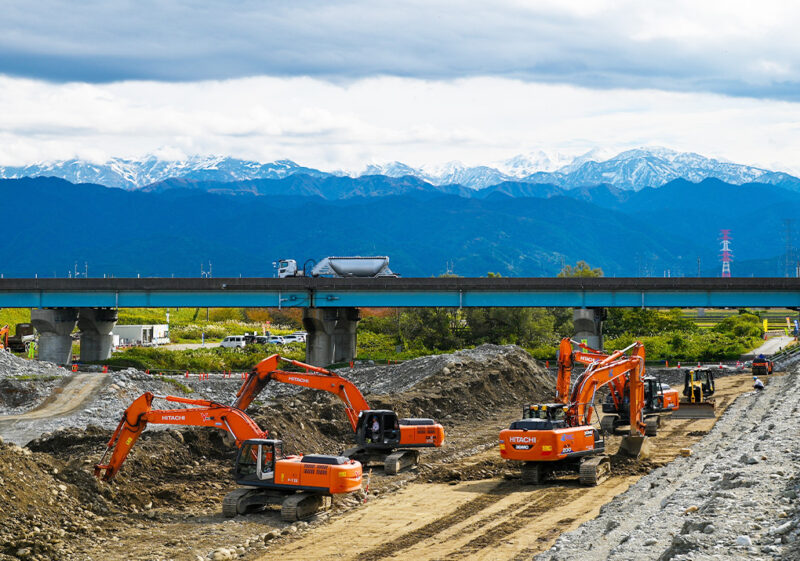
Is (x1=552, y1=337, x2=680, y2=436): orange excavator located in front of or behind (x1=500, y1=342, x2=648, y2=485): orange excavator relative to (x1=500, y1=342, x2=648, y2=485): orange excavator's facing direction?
in front

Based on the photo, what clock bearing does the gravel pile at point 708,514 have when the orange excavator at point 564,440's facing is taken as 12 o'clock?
The gravel pile is roughly at 4 o'clock from the orange excavator.

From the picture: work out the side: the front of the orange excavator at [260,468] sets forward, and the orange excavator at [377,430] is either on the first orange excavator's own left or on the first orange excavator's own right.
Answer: on the first orange excavator's own right

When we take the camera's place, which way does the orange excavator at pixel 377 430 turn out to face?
facing to the left of the viewer

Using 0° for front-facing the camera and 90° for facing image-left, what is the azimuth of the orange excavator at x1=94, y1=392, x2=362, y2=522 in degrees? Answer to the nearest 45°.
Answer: approximately 90°

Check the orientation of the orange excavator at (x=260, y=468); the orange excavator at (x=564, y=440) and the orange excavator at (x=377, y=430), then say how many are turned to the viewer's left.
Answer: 2

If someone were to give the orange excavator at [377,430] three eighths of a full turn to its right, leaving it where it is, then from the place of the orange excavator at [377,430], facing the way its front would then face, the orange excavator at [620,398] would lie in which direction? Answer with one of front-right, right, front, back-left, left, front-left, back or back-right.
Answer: front

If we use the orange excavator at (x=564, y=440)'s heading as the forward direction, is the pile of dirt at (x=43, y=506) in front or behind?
behind

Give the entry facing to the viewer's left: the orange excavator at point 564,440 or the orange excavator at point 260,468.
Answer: the orange excavator at point 260,468

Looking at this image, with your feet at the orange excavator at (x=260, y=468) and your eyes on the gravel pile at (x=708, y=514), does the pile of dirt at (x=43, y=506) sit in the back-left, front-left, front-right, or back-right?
back-right

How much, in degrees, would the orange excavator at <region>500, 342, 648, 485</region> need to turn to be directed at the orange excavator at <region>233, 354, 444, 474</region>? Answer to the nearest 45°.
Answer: approximately 135° to its left

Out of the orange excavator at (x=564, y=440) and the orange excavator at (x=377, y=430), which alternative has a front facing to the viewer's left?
the orange excavator at (x=377, y=430)

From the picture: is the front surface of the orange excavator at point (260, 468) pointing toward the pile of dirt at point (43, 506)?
yes

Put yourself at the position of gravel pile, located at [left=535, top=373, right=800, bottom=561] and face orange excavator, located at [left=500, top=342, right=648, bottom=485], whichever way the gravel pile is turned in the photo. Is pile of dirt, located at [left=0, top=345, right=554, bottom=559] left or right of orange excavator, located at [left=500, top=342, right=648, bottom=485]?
left

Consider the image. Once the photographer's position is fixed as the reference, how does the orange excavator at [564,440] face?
facing away from the viewer and to the right of the viewer
